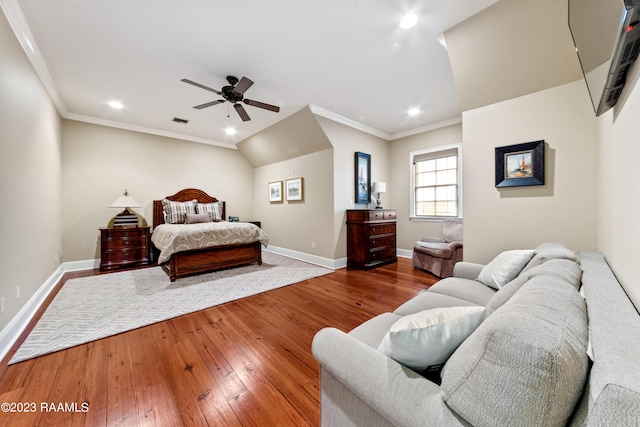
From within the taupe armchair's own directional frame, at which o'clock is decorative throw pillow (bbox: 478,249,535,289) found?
The decorative throw pillow is roughly at 10 o'clock from the taupe armchair.

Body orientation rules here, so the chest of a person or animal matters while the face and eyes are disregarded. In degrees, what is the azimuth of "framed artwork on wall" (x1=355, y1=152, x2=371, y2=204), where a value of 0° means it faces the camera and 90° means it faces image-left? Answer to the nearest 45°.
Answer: approximately 315°

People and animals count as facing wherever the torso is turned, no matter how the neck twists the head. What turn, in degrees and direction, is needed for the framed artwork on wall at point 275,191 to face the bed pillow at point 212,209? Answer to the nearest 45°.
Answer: approximately 45° to its right

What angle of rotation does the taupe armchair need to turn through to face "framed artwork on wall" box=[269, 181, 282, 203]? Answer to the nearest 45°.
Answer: approximately 45° to its right

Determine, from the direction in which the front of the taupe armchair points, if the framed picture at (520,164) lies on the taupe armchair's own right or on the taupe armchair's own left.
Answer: on the taupe armchair's own left

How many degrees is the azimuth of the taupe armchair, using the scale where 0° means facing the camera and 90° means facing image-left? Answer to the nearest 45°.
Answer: approximately 45°

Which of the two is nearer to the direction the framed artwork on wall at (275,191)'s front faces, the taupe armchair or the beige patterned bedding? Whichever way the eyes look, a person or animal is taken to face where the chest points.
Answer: the beige patterned bedding

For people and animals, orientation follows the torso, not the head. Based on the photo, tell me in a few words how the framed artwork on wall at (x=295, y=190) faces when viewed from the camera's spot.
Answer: facing the viewer and to the left of the viewer

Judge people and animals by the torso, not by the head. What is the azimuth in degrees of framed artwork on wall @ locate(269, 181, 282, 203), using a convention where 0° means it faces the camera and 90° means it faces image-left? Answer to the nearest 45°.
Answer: approximately 45°

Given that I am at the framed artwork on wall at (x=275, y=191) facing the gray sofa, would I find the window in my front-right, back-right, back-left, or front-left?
front-left

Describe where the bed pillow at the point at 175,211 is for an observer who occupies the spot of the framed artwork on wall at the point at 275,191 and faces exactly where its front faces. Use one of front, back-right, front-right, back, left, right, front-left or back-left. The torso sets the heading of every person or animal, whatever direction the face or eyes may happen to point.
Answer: front-right

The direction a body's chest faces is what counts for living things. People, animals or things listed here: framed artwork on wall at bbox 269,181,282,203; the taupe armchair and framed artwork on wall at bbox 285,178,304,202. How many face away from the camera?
0

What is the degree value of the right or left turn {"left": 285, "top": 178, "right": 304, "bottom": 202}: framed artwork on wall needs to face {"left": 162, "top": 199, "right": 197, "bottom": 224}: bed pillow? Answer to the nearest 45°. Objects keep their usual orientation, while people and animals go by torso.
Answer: approximately 45° to its right

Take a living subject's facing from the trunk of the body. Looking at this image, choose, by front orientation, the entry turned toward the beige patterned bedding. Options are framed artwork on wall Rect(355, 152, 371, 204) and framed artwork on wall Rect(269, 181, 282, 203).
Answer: framed artwork on wall Rect(269, 181, 282, 203)

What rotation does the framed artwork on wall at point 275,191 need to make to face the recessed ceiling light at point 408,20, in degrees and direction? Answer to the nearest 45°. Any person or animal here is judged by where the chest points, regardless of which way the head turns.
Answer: approximately 45° to its left

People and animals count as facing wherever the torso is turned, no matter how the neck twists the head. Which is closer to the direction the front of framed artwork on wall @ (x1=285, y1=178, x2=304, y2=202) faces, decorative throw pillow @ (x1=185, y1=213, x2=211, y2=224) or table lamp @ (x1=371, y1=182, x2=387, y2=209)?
the decorative throw pillow

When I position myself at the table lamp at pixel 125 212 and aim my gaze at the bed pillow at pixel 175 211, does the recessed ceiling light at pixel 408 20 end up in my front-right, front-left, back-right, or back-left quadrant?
front-right

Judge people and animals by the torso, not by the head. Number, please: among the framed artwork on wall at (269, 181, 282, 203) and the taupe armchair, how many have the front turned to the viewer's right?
0

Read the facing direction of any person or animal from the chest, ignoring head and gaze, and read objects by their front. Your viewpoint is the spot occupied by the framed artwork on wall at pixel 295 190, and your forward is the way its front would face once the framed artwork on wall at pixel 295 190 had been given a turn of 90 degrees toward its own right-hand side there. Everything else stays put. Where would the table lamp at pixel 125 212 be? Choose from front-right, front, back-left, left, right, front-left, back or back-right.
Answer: front-left

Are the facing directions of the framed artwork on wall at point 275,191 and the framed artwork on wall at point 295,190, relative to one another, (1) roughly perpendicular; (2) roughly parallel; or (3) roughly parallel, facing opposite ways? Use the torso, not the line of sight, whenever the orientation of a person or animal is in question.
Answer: roughly parallel
